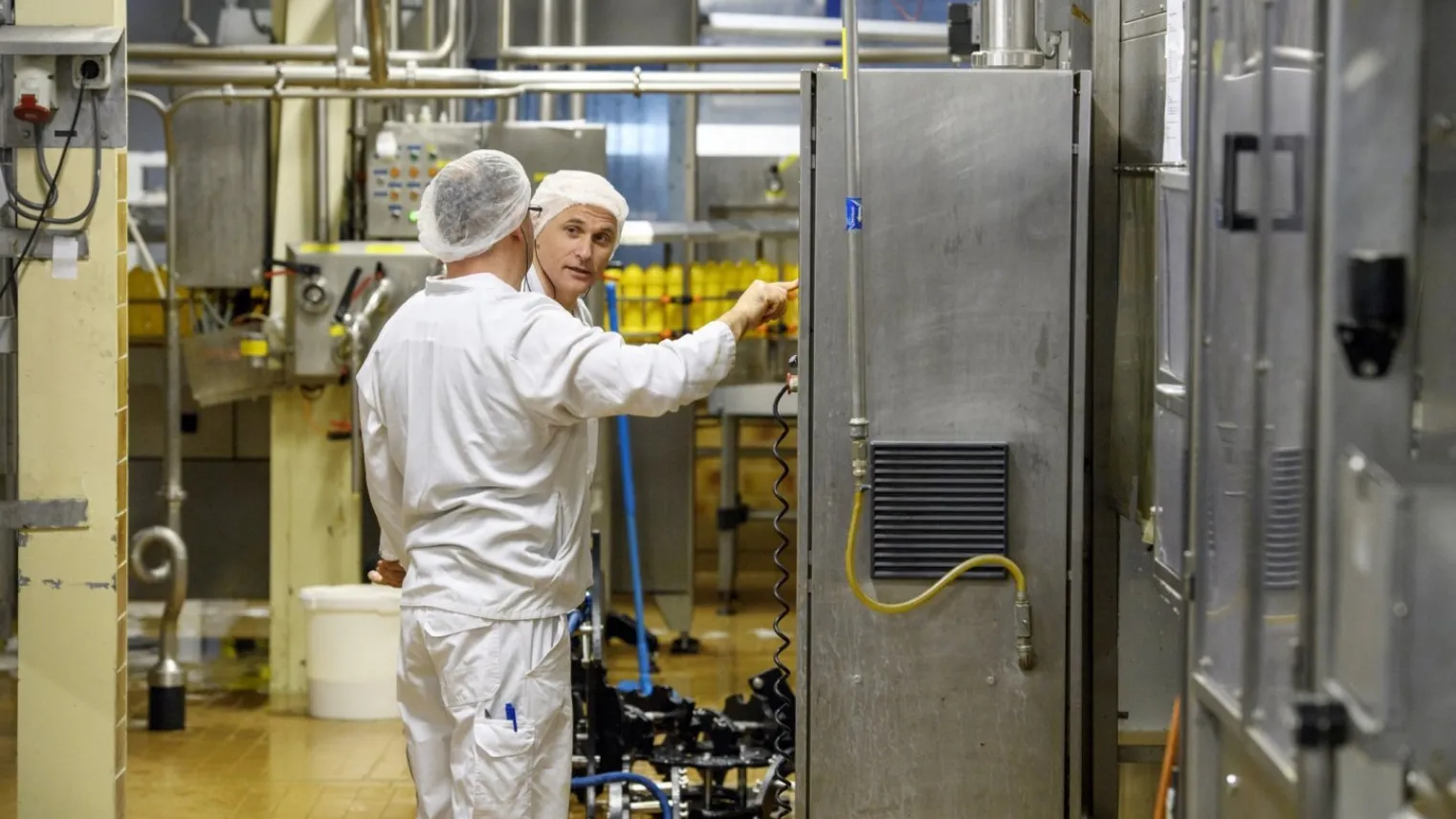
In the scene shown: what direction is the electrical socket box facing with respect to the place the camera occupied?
facing the viewer

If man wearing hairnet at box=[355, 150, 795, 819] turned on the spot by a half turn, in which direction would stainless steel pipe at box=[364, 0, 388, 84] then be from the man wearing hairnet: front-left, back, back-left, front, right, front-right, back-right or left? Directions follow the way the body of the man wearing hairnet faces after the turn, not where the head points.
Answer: back-right

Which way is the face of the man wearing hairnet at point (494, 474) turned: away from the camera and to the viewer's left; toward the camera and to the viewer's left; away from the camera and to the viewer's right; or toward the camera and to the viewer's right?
away from the camera and to the viewer's right

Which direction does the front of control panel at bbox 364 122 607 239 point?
toward the camera

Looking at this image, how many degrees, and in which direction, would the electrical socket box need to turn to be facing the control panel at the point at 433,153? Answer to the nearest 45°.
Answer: approximately 135° to its left

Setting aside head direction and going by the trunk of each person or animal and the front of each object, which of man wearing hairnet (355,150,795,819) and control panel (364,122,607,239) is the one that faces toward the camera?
the control panel

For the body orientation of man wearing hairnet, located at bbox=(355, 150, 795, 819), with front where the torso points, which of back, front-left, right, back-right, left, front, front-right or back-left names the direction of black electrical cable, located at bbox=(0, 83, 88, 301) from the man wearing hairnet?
left

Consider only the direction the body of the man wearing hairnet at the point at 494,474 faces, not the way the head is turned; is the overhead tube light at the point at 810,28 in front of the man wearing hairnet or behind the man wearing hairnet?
in front

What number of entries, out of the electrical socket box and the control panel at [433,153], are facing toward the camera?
2

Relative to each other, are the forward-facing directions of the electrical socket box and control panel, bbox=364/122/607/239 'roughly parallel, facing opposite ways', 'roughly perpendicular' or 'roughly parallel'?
roughly parallel

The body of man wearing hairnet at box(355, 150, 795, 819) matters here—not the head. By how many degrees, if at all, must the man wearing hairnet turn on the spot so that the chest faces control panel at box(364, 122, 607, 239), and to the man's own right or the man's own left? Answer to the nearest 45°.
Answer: approximately 45° to the man's own left

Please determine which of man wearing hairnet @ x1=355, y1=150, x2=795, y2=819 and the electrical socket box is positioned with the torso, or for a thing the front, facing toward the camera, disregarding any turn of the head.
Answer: the electrical socket box

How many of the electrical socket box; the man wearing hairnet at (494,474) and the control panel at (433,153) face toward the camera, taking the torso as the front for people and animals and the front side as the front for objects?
2
